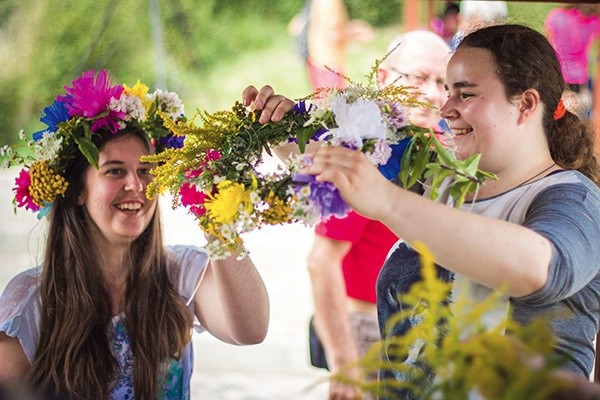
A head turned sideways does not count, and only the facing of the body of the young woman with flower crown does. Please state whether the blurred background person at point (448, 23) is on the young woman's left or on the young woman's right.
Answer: on the young woman's left

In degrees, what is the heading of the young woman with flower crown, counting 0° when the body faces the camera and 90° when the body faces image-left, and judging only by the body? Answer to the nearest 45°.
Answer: approximately 315°

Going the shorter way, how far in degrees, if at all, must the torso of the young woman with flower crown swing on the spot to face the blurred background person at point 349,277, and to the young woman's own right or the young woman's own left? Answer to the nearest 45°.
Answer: approximately 90° to the young woman's own left

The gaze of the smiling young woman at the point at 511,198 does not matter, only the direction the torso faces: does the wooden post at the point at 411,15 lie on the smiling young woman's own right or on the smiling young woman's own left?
on the smiling young woman's own right

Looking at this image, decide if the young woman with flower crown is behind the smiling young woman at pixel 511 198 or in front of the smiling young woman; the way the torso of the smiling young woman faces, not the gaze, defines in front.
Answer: in front

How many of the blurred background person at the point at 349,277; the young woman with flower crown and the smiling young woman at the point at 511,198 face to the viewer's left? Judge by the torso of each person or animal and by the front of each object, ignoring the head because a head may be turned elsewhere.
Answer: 1

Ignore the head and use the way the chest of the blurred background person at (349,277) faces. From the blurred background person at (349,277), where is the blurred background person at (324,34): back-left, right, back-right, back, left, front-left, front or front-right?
back-left

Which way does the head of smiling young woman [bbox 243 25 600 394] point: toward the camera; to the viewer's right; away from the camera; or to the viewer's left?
to the viewer's left

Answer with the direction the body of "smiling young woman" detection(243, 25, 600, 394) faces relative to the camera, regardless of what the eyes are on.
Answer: to the viewer's left

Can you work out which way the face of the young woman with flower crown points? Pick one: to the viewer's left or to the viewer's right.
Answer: to the viewer's right
